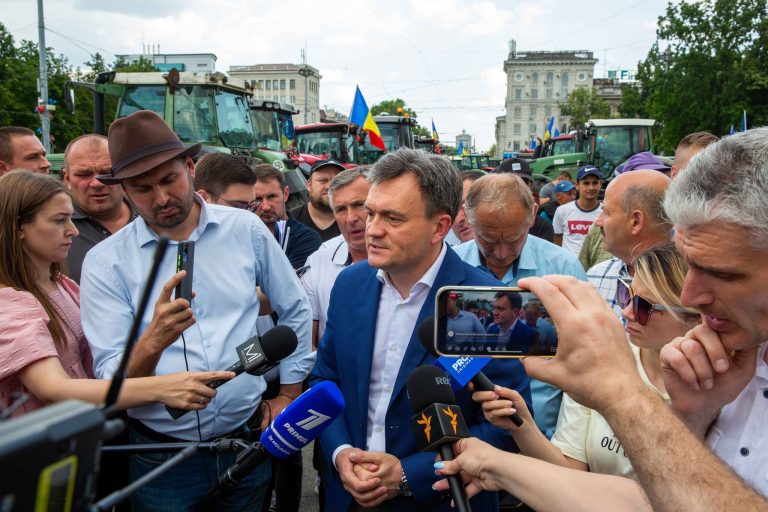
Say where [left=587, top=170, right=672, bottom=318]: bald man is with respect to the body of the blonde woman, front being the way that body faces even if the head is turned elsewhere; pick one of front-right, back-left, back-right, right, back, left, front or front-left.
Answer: back-right

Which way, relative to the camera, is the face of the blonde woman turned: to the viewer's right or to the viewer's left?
to the viewer's left

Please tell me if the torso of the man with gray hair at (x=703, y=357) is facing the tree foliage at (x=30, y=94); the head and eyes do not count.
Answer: no

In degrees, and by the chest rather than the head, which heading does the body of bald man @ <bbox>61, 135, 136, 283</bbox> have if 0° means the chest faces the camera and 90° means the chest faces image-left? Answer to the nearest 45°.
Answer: approximately 315°

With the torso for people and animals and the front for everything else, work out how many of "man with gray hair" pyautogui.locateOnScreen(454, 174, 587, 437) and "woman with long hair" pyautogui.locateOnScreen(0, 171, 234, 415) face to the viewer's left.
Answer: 0

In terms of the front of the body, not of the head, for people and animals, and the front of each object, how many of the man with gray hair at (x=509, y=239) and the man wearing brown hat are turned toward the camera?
2

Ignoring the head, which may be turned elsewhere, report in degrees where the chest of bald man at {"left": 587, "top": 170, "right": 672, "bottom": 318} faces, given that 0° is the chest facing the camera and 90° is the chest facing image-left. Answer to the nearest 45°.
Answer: approximately 90°

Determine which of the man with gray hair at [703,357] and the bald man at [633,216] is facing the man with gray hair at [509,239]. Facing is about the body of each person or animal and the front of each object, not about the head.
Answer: the bald man

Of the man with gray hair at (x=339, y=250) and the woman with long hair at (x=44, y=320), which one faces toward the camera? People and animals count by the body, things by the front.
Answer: the man with gray hair

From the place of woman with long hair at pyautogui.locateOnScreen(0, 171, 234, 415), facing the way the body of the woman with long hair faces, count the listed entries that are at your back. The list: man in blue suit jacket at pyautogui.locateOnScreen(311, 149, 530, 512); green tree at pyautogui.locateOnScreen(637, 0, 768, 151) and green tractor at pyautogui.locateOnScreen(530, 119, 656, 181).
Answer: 0

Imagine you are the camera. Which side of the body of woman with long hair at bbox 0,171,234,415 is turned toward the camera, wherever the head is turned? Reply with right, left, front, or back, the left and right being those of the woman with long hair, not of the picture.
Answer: right

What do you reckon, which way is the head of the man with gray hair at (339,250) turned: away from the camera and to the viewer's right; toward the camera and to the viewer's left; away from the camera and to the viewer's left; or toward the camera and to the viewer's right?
toward the camera and to the viewer's right

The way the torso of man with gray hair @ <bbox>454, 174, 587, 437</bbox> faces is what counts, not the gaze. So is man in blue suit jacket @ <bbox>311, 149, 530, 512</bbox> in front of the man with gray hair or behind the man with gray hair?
in front

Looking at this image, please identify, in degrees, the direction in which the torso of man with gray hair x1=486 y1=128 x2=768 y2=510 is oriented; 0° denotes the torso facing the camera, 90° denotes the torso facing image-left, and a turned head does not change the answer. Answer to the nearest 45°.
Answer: approximately 45°

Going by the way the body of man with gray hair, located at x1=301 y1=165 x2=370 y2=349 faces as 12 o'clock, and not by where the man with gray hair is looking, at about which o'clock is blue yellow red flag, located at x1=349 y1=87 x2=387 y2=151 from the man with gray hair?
The blue yellow red flag is roughly at 6 o'clock from the man with gray hair.

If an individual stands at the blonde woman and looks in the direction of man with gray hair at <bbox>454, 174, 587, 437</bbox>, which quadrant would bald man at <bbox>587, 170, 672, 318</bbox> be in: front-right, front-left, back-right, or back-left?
front-right

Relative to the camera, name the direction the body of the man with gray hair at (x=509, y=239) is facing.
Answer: toward the camera
